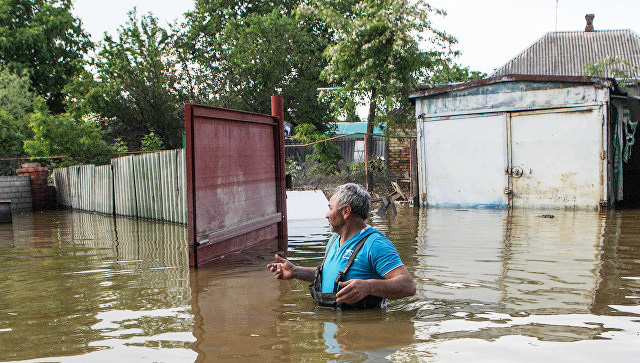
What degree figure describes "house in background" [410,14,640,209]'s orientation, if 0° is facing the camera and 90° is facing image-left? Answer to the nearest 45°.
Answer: approximately 0°

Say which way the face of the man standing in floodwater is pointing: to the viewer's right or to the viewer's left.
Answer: to the viewer's left

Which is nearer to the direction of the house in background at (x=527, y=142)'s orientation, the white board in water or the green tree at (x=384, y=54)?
the white board in water

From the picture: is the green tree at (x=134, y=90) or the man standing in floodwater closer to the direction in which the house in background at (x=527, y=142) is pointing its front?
the man standing in floodwater

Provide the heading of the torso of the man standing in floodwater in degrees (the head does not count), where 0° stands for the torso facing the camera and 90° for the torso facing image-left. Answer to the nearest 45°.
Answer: approximately 45°

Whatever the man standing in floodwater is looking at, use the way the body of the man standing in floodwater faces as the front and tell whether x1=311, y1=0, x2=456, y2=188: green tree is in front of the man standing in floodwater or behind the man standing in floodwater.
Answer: behind

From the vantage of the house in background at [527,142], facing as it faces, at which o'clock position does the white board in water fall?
The white board in water is roughly at 2 o'clock from the house in background.

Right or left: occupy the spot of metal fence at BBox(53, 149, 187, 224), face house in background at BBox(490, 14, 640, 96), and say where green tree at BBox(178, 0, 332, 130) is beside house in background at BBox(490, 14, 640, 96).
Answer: left

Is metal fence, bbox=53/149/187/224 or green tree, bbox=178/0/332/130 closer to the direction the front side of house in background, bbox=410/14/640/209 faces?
the metal fence

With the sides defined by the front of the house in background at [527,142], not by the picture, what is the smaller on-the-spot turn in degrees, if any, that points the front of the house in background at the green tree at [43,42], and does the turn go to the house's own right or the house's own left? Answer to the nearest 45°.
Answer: approximately 135° to the house's own right

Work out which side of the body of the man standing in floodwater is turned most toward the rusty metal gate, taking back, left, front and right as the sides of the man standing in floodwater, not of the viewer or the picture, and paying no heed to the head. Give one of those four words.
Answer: right

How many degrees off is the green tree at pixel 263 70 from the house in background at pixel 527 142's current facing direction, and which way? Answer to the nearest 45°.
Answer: approximately 135° to its right
